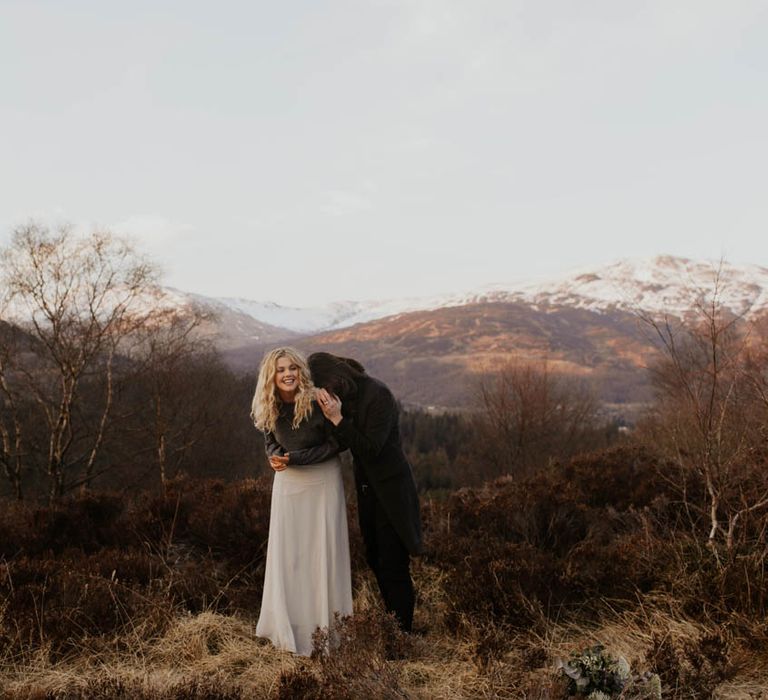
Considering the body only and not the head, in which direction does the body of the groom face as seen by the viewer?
to the viewer's left

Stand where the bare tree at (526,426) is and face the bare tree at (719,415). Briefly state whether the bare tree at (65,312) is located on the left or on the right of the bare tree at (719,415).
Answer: right

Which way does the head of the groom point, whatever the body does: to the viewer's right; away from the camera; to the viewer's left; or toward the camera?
to the viewer's left

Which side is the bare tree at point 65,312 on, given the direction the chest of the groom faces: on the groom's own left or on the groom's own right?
on the groom's own right

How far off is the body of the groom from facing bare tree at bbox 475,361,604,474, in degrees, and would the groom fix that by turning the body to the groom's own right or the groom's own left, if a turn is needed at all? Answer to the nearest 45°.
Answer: approximately 90° to the groom's own right

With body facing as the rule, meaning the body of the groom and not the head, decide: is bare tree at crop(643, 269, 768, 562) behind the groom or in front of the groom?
behind
